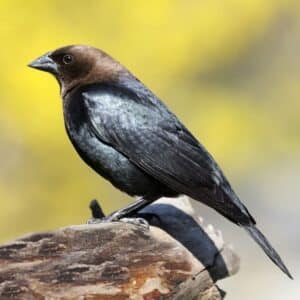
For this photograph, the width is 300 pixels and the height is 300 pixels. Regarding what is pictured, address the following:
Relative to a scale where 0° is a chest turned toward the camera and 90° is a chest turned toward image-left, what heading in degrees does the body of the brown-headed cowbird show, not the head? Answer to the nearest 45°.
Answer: approximately 90°
